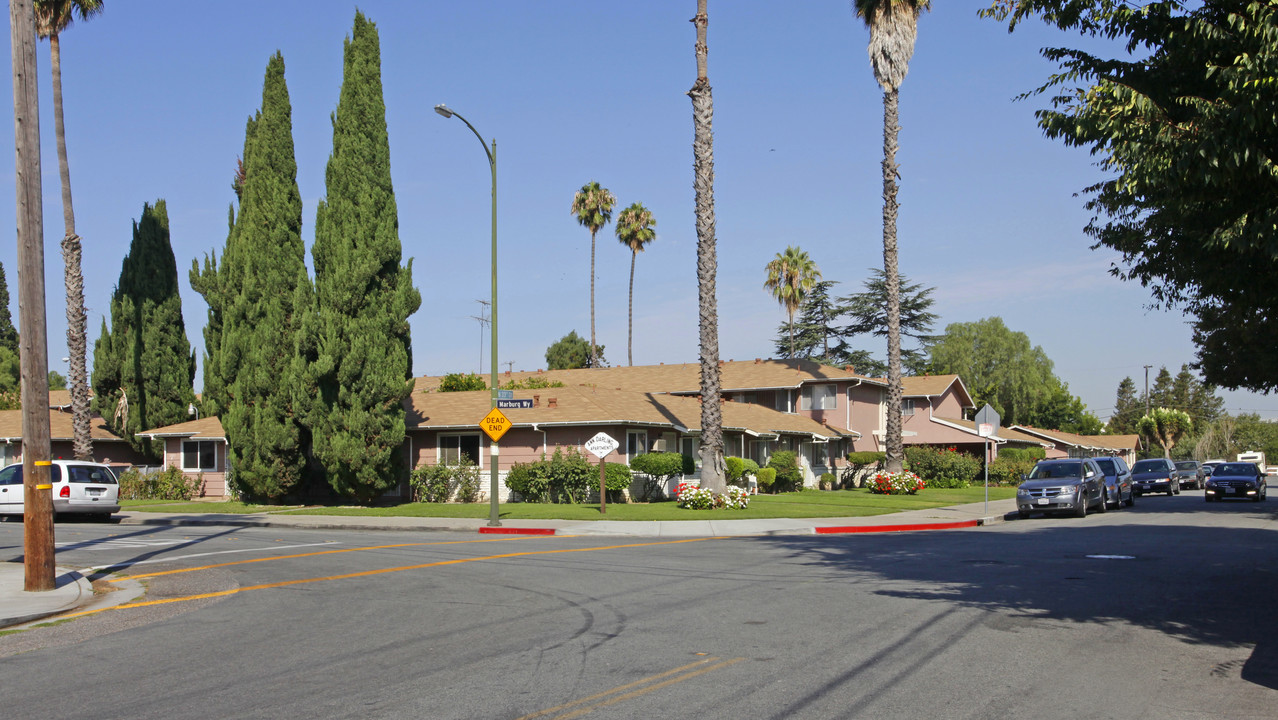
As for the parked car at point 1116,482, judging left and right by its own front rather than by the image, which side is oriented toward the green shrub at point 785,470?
right

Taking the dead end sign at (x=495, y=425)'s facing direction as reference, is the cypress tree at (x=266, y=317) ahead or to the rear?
to the rear

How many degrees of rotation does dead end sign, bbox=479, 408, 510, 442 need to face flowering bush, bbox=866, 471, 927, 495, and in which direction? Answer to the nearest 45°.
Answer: approximately 135° to its left

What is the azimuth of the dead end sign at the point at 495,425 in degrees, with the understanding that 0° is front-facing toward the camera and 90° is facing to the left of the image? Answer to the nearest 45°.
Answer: approximately 0°

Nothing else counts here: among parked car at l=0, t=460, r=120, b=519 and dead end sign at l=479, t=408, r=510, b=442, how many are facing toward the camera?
1

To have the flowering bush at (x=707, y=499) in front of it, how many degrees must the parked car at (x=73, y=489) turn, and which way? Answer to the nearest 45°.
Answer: approximately 135° to its right

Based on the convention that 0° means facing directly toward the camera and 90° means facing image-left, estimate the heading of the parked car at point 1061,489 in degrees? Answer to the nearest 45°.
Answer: approximately 45°
